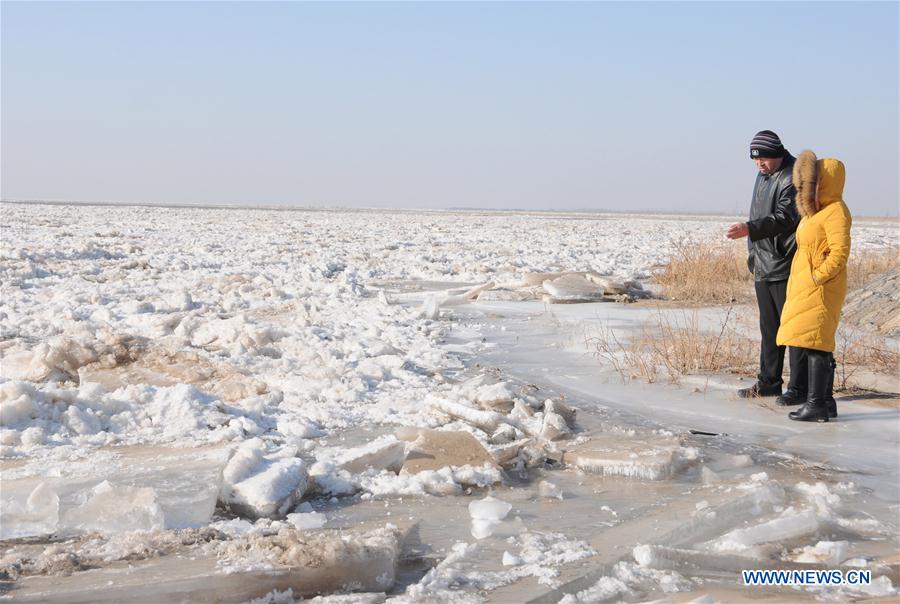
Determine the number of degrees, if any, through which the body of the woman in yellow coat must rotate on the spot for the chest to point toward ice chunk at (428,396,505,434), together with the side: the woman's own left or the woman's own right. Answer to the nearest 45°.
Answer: approximately 45° to the woman's own left

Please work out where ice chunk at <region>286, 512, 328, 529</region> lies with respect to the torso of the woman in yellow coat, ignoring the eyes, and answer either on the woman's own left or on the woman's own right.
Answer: on the woman's own left

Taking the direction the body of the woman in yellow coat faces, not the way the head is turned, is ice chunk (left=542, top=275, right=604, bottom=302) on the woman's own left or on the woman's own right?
on the woman's own right

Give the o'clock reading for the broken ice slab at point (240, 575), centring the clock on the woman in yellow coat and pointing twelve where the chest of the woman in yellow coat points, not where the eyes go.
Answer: The broken ice slab is roughly at 10 o'clock from the woman in yellow coat.

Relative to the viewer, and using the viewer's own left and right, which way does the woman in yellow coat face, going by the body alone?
facing to the left of the viewer

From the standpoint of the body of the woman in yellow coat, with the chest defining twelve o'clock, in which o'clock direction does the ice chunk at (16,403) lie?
The ice chunk is roughly at 11 o'clock from the woman in yellow coat.

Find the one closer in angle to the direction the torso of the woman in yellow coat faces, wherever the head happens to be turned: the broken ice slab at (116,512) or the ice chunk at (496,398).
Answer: the ice chunk

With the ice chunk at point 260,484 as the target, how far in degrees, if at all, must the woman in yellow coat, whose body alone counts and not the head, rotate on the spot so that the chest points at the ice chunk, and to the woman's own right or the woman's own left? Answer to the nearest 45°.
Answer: approximately 45° to the woman's own left

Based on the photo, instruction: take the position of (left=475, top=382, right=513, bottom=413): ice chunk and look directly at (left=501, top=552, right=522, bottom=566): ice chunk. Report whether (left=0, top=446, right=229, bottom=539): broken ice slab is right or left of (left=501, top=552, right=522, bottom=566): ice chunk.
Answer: right
